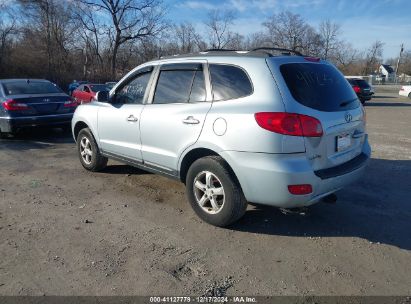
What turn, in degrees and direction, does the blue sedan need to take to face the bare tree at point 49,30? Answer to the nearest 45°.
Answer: approximately 45° to its right

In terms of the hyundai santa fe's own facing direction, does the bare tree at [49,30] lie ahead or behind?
ahead

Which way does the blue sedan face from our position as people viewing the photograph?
facing away from the viewer and to the left of the viewer

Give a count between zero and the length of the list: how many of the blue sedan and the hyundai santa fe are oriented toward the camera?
0

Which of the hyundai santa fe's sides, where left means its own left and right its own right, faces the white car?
right

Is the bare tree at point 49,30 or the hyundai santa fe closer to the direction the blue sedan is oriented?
the bare tree

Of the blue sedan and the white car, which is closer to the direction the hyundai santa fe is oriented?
the blue sedan

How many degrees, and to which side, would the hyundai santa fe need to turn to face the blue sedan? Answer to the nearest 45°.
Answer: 0° — it already faces it

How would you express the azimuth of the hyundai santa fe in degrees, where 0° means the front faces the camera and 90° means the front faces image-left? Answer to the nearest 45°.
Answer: approximately 135°

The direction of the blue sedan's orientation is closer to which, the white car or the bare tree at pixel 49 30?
the bare tree
